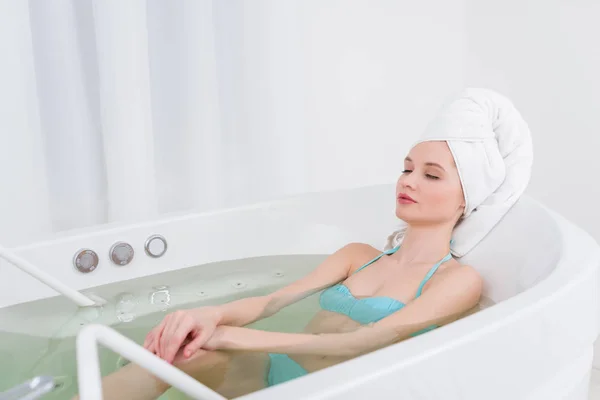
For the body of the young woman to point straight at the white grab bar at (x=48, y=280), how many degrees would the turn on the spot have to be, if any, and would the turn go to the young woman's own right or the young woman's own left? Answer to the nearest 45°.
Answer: approximately 45° to the young woman's own right

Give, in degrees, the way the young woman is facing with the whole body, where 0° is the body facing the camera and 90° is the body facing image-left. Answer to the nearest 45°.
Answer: approximately 45°

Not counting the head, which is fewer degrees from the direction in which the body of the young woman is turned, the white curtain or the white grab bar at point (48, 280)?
the white grab bar

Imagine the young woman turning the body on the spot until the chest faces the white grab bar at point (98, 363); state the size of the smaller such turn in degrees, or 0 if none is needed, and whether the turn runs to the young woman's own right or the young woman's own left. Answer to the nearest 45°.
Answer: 0° — they already face it

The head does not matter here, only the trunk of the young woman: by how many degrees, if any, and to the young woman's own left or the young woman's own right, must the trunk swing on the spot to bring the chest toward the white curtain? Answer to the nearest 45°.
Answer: approximately 90° to the young woman's own right
